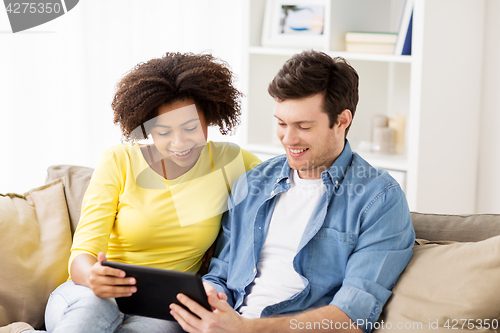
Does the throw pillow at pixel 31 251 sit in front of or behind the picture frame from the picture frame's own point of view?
in front

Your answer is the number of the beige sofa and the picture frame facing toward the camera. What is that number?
2

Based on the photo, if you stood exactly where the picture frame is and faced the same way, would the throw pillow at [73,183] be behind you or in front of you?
in front

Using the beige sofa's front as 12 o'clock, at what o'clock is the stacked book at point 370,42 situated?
The stacked book is roughly at 6 o'clock from the beige sofa.

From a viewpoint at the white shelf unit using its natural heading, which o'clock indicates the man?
The man is roughly at 11 o'clock from the white shelf unit.

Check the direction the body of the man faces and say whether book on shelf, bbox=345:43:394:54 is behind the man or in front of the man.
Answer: behind

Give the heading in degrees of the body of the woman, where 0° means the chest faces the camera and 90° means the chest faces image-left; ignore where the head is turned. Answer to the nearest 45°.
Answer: approximately 0°

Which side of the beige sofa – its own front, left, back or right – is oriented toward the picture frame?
back
